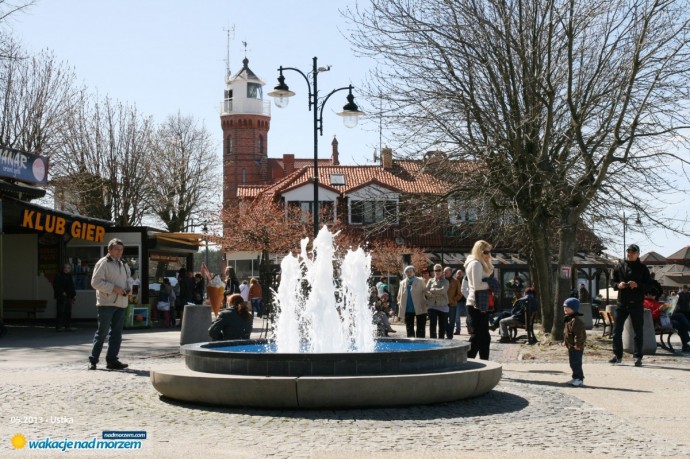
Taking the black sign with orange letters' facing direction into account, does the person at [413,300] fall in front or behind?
in front

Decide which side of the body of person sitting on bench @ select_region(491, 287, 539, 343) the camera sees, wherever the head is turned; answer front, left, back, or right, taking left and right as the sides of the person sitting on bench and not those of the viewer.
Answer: left

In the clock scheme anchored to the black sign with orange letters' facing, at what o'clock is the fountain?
The fountain is roughly at 1 o'clock from the black sign with orange letters.

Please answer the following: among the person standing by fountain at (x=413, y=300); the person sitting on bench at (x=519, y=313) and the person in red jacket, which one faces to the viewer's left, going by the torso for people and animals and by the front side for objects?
the person sitting on bench

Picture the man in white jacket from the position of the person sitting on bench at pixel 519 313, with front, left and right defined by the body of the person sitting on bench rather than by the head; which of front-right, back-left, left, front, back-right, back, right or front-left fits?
front-left

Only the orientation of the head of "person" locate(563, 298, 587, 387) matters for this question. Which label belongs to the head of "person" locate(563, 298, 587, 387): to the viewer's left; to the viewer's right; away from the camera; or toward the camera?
to the viewer's left

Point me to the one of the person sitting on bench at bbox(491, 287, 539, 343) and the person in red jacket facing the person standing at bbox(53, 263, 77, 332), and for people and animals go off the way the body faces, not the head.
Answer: the person sitting on bench

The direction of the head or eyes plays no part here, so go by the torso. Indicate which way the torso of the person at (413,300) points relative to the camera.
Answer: toward the camera

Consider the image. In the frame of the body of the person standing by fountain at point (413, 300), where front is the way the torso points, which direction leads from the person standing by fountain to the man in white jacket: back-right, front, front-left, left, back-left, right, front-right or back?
front-right

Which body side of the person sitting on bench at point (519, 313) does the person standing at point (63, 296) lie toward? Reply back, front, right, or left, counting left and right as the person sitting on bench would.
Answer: front

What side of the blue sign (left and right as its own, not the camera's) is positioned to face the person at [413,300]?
front
